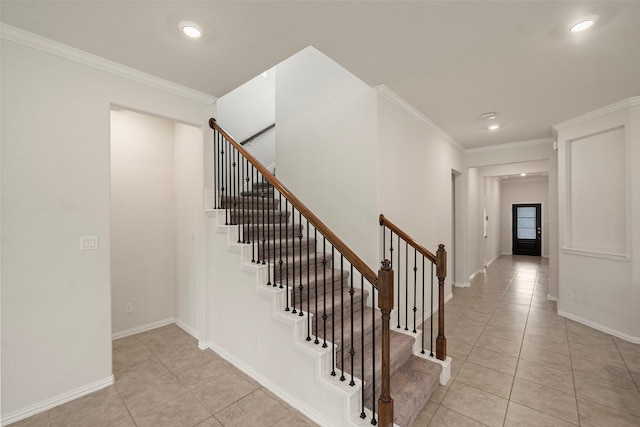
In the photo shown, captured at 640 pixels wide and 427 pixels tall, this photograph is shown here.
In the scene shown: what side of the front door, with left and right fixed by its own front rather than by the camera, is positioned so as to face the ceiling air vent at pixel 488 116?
front

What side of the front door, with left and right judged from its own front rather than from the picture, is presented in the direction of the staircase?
front

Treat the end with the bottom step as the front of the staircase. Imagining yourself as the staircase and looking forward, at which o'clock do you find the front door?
The front door is roughly at 9 o'clock from the staircase.

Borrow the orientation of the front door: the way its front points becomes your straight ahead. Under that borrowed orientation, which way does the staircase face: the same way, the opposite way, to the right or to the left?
to the left

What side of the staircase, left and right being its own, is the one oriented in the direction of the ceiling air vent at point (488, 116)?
left

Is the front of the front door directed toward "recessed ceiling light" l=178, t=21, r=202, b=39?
yes

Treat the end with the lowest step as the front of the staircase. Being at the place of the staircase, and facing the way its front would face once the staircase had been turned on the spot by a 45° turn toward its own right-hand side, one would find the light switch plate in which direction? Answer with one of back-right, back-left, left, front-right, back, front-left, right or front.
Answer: right

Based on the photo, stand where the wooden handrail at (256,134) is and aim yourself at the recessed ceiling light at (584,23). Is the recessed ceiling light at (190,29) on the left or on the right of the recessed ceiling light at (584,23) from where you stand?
right

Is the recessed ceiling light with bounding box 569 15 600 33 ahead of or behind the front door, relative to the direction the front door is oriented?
ahead

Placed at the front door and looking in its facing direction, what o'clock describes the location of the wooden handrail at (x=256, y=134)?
The wooden handrail is roughly at 1 o'clock from the front door.

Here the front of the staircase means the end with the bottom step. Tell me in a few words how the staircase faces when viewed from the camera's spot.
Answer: facing the viewer and to the right of the viewer

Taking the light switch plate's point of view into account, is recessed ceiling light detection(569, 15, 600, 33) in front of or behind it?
in front

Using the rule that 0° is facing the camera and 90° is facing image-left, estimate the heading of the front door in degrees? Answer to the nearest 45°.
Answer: approximately 0°
